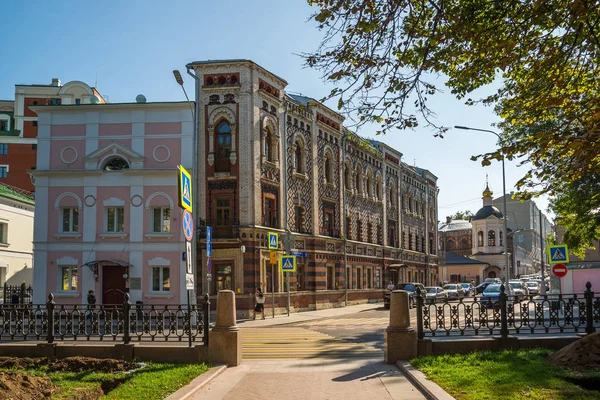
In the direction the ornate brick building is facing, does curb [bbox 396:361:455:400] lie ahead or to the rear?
ahead

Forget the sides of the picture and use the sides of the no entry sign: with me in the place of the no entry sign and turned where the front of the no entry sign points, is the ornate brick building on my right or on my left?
on my right

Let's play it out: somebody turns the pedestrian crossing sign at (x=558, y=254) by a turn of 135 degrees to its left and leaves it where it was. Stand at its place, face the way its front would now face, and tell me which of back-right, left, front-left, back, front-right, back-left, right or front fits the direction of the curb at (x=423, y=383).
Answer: back-right

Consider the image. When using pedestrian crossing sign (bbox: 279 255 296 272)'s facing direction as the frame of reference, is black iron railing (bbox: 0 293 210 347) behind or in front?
in front

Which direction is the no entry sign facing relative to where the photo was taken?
toward the camera

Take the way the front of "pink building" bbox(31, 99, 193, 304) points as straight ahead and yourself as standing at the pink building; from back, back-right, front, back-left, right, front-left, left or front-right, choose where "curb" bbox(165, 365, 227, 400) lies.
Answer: front

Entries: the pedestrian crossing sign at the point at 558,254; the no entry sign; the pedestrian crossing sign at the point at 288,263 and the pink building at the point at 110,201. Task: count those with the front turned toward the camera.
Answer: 4

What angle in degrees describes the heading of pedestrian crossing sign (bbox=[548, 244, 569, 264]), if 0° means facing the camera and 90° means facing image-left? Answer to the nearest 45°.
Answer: approximately 0°

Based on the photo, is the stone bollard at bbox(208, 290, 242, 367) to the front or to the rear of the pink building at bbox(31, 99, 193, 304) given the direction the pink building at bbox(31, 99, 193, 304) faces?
to the front

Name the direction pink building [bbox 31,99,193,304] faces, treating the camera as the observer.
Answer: facing the viewer

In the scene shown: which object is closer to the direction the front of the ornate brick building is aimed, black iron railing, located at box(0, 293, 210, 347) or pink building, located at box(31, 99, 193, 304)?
the black iron railing
